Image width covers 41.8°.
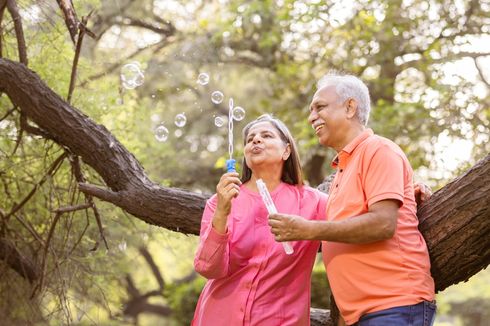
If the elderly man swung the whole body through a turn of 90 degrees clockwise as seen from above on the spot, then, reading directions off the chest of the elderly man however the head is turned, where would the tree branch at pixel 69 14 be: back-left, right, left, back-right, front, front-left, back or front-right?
front-left

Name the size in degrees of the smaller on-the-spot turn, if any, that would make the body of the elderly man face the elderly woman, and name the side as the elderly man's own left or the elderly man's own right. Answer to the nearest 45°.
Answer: approximately 45° to the elderly man's own right

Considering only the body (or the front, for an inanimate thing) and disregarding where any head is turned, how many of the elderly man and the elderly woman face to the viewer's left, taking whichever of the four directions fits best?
1

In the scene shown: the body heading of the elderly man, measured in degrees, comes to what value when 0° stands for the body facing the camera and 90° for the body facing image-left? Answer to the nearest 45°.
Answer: approximately 90°

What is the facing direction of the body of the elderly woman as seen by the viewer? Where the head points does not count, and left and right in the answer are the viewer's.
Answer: facing the viewer

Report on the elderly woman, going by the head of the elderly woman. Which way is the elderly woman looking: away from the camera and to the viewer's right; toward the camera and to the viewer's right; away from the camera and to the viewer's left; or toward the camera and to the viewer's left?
toward the camera and to the viewer's left

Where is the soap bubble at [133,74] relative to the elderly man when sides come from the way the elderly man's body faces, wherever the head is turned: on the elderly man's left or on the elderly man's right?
on the elderly man's right

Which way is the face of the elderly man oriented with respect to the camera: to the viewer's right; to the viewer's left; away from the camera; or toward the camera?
to the viewer's left

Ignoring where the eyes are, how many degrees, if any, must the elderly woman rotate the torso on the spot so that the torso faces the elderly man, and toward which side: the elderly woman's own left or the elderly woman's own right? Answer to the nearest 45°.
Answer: approximately 45° to the elderly woman's own left
